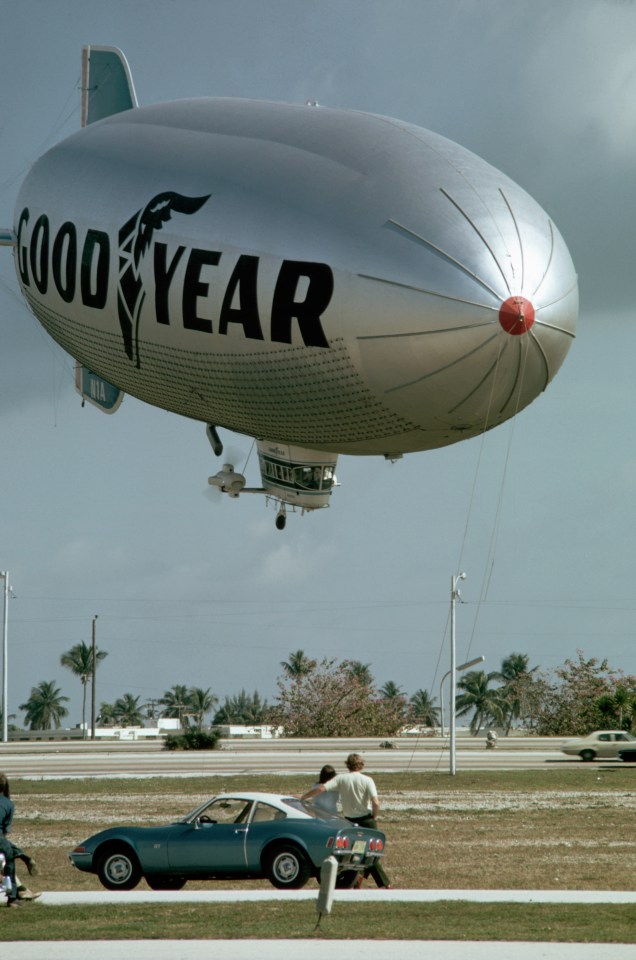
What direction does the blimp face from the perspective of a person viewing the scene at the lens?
facing the viewer and to the right of the viewer

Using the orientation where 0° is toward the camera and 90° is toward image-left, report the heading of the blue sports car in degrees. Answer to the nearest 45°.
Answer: approximately 135°

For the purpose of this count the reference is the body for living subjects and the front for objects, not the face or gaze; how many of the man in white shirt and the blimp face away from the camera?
1

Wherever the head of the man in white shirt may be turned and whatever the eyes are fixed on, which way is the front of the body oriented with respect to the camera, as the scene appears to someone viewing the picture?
away from the camera

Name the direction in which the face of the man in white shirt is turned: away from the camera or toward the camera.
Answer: away from the camera

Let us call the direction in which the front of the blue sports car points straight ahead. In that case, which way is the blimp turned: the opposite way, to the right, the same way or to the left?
the opposite way

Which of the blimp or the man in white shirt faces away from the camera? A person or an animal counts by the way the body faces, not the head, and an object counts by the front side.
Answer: the man in white shirt
